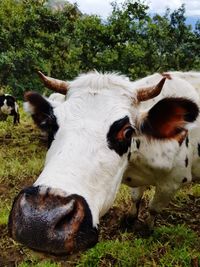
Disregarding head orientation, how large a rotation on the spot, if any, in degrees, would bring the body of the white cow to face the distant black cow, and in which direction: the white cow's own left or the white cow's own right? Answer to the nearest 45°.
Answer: approximately 135° to the white cow's own right

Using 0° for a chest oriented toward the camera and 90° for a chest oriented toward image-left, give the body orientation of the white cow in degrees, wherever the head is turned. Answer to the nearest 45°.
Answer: approximately 45°
